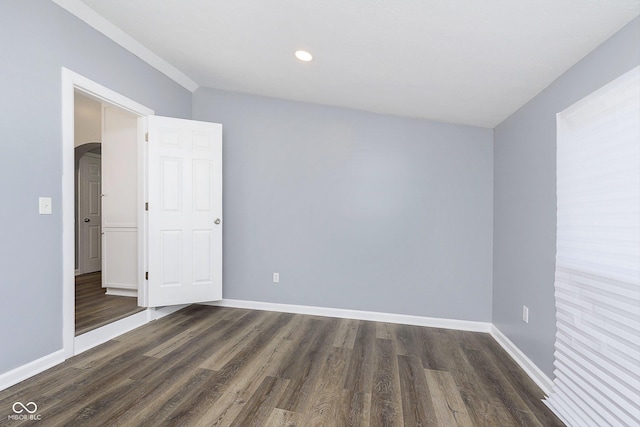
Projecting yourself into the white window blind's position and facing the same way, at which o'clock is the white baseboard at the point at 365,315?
The white baseboard is roughly at 2 o'clock from the white window blind.

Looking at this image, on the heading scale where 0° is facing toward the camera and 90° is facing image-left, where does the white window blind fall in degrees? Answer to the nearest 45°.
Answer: approximately 45°

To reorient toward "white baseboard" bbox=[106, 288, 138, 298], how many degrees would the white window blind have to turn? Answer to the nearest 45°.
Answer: approximately 45° to its right

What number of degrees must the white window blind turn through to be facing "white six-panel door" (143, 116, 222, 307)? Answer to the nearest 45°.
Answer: approximately 45° to its right

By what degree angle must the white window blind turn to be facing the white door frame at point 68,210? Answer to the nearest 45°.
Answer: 0° — it already faces it

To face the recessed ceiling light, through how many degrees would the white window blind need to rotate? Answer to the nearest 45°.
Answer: approximately 45° to its right

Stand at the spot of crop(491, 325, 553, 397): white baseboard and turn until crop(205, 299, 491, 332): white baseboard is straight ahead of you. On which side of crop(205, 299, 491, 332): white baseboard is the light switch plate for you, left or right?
left

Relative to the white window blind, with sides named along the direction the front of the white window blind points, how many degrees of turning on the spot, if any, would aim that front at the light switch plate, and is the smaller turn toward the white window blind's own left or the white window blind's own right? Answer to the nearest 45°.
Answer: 0° — it already faces it
